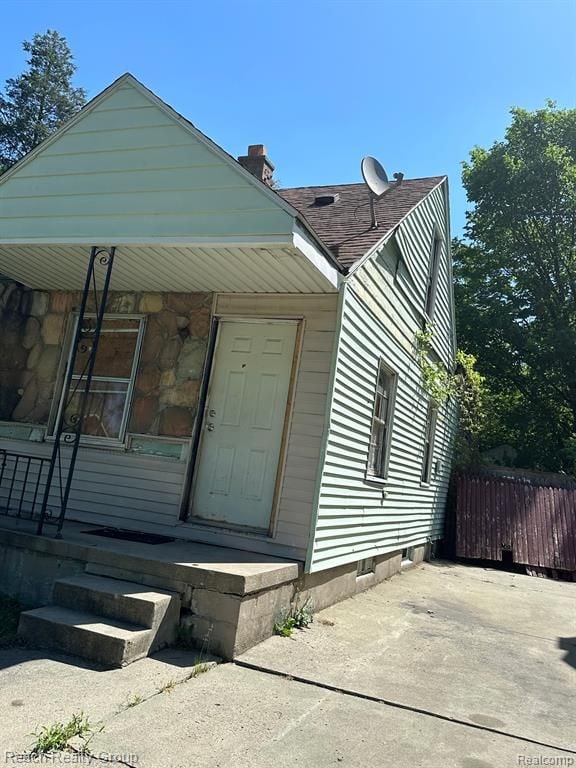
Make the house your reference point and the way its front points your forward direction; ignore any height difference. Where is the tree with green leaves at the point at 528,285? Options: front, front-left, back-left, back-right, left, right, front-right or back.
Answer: back

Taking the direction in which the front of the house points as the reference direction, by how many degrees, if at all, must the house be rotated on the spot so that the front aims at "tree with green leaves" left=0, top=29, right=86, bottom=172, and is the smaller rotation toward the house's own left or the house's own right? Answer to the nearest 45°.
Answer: approximately 90° to the house's own right

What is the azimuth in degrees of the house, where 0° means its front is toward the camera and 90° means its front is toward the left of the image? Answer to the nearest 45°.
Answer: approximately 45°

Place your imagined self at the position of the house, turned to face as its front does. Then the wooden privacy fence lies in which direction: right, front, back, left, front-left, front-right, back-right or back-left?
back
